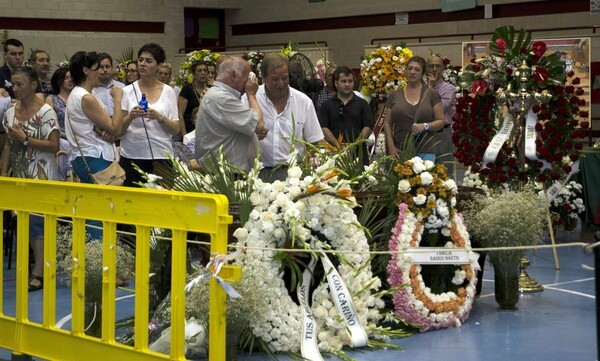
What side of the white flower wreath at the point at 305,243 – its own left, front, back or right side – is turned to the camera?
front

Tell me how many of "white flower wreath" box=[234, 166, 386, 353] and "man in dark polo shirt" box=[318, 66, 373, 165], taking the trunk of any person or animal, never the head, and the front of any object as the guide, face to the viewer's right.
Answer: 0

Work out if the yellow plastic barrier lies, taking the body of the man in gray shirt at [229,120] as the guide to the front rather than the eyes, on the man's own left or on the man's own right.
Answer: on the man's own right

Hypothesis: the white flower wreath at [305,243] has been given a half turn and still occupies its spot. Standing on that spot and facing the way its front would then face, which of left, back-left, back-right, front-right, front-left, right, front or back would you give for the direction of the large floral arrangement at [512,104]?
front-right

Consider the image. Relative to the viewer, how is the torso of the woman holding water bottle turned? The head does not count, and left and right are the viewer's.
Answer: facing the viewer

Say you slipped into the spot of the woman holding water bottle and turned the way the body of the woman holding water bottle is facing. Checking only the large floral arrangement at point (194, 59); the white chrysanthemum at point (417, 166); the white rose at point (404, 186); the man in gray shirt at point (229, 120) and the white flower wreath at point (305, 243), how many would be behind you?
1

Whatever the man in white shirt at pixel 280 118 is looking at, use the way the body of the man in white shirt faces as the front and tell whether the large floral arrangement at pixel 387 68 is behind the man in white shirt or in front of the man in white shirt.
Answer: behind

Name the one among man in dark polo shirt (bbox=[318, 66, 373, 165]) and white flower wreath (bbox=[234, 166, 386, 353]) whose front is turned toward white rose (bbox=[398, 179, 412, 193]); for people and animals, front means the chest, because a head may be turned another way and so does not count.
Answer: the man in dark polo shirt

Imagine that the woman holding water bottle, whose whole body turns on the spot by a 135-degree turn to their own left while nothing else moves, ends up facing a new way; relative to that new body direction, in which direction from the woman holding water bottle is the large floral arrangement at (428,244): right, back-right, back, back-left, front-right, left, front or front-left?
right

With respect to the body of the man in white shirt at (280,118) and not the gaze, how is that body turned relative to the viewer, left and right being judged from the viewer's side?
facing the viewer
